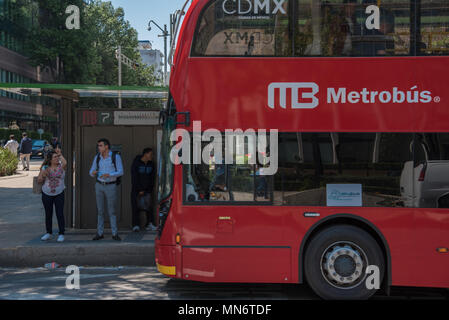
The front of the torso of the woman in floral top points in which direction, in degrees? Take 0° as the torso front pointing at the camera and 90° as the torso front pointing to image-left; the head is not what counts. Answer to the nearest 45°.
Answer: approximately 0°

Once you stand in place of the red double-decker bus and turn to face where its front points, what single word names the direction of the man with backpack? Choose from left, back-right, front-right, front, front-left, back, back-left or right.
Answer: front-right

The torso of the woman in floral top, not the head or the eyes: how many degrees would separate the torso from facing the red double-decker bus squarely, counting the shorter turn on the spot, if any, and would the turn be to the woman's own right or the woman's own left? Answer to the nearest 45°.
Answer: approximately 45° to the woman's own left

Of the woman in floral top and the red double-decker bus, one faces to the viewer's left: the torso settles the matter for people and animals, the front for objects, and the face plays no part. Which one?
the red double-decker bus

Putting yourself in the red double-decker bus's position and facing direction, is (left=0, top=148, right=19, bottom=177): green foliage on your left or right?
on your right

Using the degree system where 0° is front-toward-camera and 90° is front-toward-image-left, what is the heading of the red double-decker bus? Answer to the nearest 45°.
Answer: approximately 90°

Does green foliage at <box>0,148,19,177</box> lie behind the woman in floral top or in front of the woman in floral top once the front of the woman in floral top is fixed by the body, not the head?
behind

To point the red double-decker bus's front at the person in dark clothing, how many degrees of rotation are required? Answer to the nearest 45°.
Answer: approximately 45° to its right

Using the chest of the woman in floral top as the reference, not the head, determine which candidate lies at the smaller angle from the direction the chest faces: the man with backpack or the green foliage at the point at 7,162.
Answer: the man with backpack

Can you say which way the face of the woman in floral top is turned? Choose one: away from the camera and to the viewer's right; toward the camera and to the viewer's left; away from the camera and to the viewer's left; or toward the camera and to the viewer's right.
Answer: toward the camera and to the viewer's right
